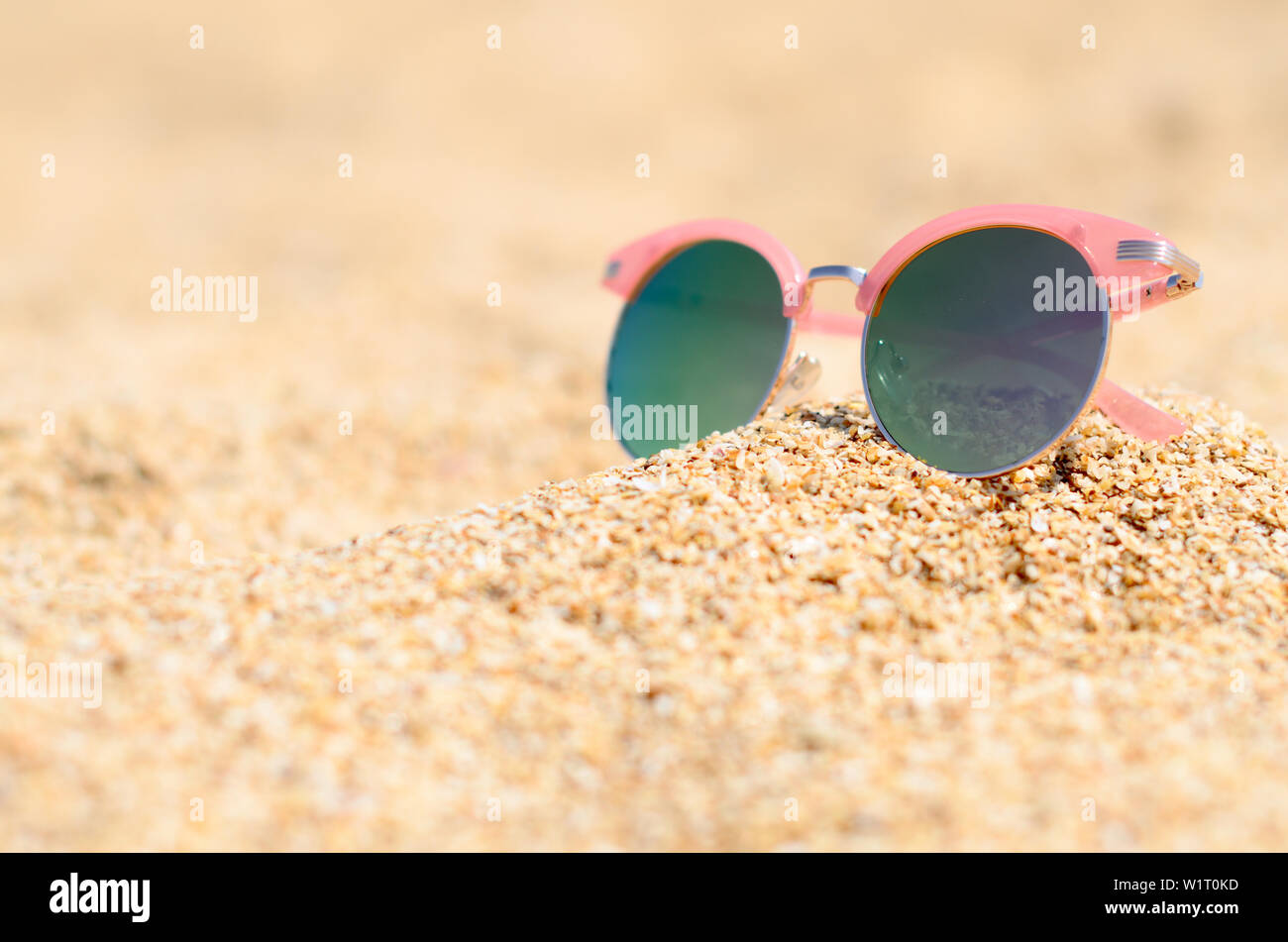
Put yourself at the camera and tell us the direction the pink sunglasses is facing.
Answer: facing the viewer and to the left of the viewer
